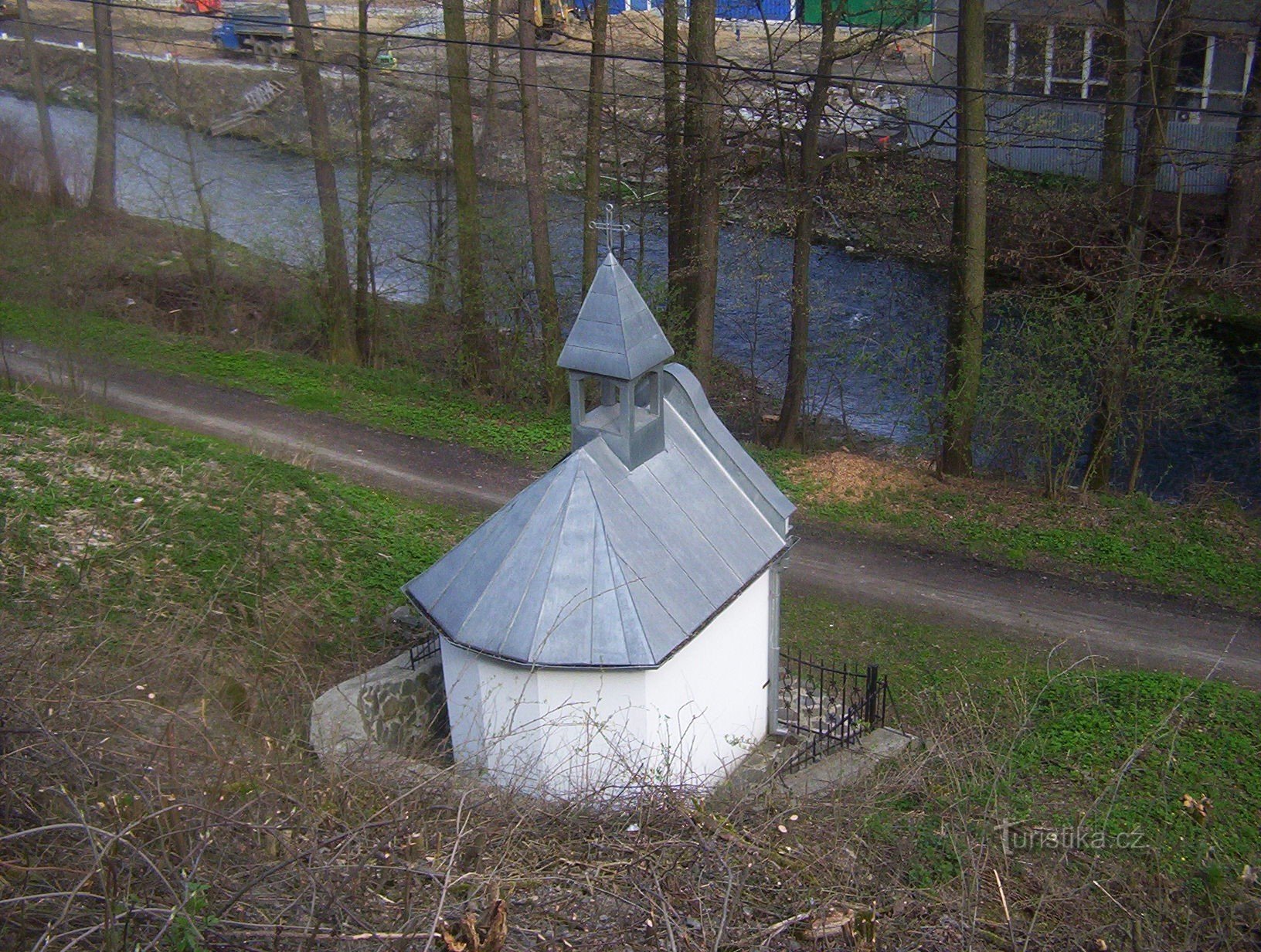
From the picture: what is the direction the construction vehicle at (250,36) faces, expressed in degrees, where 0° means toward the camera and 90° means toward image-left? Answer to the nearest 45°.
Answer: approximately 90°

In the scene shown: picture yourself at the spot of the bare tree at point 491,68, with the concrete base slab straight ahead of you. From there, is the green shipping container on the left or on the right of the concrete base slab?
left

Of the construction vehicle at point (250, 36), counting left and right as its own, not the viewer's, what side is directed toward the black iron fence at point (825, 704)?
left

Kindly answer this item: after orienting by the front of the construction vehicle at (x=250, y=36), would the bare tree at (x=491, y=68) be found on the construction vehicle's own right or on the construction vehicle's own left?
on the construction vehicle's own left

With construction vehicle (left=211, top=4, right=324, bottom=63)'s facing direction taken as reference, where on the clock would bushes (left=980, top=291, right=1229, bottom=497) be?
The bushes is roughly at 8 o'clock from the construction vehicle.

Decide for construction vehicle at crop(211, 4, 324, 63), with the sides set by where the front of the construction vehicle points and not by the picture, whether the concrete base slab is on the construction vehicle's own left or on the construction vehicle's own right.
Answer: on the construction vehicle's own left
